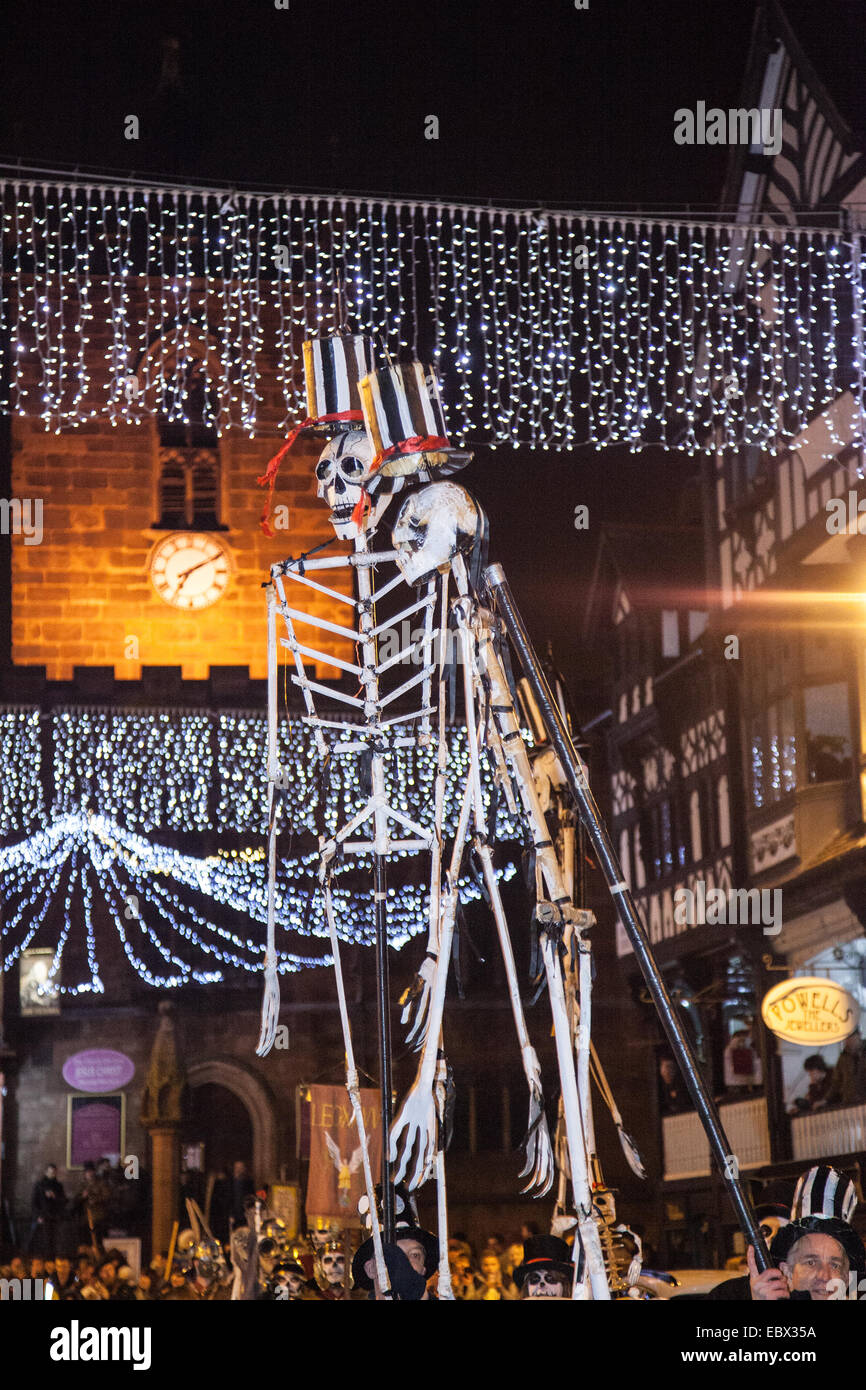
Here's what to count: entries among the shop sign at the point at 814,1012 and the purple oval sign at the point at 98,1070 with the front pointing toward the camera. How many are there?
2

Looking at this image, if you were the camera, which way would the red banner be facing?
facing the viewer

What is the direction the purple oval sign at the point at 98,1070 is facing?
toward the camera

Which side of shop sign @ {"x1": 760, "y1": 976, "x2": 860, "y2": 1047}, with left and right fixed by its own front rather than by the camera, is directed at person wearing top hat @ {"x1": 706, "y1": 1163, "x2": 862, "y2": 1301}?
front

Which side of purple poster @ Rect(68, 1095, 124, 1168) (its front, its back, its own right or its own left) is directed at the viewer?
front

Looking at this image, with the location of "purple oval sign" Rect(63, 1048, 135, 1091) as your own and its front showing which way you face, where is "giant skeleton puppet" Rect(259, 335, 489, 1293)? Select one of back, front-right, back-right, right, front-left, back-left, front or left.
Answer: front

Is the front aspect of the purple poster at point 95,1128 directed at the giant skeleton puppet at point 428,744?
yes

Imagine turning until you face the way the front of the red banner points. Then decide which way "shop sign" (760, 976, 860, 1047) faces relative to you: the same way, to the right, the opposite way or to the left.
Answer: the same way

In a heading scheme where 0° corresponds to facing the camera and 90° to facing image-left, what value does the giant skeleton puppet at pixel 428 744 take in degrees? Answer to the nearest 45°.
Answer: approximately 45°

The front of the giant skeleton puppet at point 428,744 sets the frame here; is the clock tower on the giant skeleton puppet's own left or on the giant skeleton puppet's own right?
on the giant skeleton puppet's own right

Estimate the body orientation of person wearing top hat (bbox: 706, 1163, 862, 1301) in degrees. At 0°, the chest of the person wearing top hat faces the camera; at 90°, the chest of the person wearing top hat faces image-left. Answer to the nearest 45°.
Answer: approximately 45°

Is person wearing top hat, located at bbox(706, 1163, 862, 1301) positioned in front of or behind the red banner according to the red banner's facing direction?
in front

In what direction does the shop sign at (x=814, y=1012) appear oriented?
toward the camera

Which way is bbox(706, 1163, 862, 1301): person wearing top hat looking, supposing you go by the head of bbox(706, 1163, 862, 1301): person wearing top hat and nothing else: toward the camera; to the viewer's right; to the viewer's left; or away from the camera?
toward the camera

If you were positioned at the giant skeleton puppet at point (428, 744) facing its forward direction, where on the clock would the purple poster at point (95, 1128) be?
The purple poster is roughly at 4 o'clock from the giant skeleton puppet.

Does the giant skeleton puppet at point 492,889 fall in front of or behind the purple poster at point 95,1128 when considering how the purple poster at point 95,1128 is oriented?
in front
